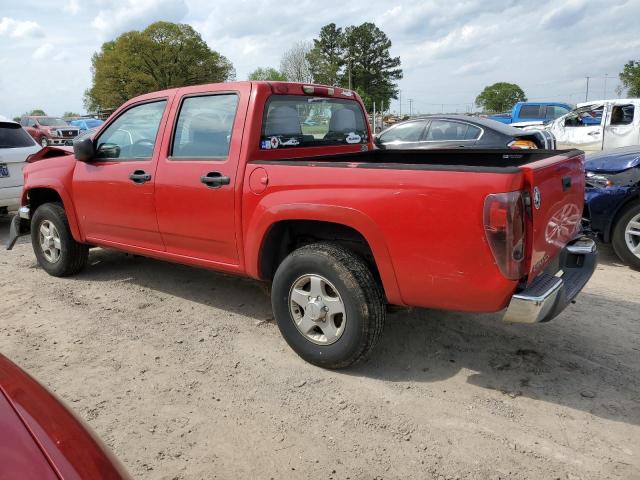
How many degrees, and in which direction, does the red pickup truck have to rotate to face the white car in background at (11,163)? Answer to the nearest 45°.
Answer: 0° — it already faces it

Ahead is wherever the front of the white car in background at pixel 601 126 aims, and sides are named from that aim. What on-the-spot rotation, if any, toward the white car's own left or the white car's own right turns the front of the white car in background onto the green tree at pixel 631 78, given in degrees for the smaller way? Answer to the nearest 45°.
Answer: approximately 90° to the white car's own right

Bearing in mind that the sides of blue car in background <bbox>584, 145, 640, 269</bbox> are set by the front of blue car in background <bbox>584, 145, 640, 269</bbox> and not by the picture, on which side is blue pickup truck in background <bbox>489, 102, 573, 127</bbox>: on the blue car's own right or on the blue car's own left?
on the blue car's own right

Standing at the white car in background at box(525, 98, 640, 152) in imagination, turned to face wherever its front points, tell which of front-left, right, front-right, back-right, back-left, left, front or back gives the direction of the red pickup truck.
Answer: left

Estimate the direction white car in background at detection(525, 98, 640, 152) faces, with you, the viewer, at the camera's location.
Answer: facing to the left of the viewer

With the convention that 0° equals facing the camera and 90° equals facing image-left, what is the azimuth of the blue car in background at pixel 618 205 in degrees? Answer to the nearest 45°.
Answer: approximately 45°

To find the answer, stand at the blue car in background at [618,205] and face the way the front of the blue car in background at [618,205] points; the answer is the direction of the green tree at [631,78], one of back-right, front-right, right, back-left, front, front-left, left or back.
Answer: back-right

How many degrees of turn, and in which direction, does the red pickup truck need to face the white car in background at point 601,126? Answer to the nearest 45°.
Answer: approximately 90° to its right

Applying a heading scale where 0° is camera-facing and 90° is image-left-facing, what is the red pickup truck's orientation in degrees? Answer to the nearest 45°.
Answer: approximately 135°
